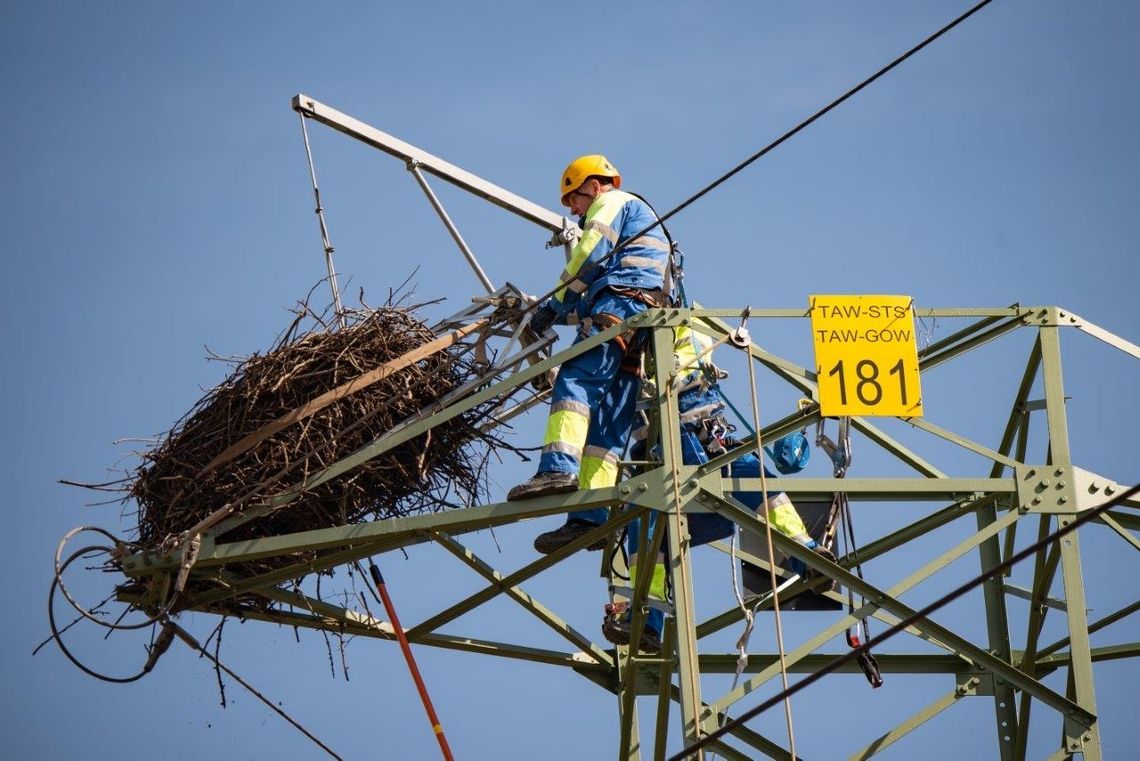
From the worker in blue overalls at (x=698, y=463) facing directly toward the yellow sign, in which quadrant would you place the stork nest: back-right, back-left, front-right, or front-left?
back-right

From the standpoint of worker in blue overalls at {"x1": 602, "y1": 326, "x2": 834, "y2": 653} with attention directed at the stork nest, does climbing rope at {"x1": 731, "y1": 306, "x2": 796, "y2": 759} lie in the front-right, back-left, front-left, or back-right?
back-left

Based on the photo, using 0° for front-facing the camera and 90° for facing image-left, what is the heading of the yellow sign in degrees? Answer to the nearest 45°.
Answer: approximately 0°

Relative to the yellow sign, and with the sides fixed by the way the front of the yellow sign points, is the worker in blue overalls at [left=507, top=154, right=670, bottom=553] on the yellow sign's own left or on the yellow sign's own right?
on the yellow sign's own right

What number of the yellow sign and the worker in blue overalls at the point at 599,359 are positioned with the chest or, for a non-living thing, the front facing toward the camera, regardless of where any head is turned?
1

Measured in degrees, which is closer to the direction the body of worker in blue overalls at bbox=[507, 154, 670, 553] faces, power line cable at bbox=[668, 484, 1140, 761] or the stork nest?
the stork nest

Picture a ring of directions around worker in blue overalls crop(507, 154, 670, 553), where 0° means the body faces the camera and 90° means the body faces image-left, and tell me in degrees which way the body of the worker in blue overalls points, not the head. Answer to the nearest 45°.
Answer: approximately 90°

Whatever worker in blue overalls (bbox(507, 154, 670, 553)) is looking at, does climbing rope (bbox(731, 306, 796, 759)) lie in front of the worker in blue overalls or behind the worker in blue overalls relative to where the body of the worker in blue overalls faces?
behind

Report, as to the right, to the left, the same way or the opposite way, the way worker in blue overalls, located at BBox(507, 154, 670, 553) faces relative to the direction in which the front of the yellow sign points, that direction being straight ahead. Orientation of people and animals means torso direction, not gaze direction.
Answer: to the right
